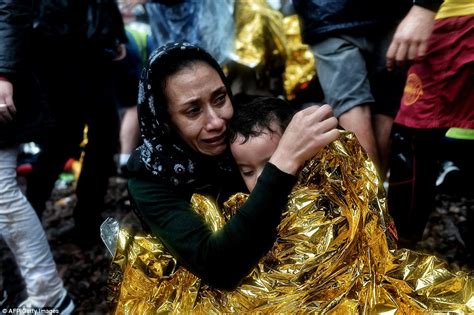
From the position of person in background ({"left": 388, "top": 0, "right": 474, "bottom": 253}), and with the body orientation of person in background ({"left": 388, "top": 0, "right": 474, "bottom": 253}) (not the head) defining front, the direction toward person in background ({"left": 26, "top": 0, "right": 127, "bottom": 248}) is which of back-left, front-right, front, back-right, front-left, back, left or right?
front-right

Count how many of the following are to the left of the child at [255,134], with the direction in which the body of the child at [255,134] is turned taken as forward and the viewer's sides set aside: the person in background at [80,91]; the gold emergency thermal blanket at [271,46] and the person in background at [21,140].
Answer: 0

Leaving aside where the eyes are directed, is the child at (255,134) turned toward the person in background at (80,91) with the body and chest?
no

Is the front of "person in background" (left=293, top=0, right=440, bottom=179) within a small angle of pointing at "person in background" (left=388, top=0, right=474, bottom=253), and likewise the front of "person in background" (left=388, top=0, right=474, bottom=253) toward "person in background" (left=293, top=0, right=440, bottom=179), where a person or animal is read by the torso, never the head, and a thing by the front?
no

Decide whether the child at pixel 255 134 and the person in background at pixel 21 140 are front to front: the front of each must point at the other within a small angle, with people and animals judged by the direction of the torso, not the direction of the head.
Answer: no

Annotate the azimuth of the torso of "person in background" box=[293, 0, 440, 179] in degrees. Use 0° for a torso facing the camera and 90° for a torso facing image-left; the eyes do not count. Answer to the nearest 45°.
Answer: approximately 45°

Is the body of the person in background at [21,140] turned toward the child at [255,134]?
no

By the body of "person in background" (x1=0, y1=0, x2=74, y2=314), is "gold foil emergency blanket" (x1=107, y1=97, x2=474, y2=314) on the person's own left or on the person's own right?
on the person's own left

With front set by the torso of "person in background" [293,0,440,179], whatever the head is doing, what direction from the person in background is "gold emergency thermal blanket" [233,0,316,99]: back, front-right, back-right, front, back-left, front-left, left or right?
right

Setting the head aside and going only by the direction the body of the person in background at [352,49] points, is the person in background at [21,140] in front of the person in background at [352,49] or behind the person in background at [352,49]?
in front

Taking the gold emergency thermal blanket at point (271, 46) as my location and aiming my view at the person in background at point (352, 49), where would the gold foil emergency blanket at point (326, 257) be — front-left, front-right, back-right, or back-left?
front-right

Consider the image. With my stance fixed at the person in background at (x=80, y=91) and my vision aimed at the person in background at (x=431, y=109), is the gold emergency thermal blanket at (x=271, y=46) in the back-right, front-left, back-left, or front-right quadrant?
front-left

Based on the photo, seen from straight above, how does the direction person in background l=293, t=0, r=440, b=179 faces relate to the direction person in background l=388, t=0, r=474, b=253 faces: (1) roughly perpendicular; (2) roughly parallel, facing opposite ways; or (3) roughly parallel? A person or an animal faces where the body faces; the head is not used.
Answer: roughly parallel
